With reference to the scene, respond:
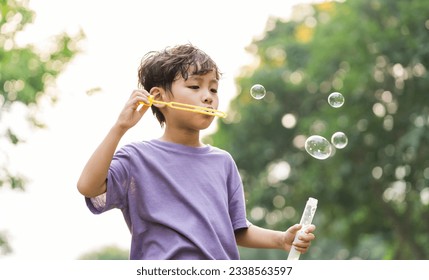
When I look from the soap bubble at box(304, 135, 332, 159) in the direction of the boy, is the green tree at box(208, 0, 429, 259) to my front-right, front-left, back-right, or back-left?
back-right

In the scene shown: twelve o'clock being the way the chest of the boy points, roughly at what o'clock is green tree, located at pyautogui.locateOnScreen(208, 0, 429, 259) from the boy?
The green tree is roughly at 8 o'clock from the boy.

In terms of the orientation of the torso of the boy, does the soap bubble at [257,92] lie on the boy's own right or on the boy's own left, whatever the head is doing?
on the boy's own left

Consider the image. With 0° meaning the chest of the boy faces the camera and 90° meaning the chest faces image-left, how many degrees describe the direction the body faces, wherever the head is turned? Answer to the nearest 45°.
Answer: approximately 315°

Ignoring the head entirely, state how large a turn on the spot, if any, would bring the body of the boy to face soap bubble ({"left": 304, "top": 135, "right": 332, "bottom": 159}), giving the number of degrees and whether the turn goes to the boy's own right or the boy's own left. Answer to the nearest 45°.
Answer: approximately 90° to the boy's own left
